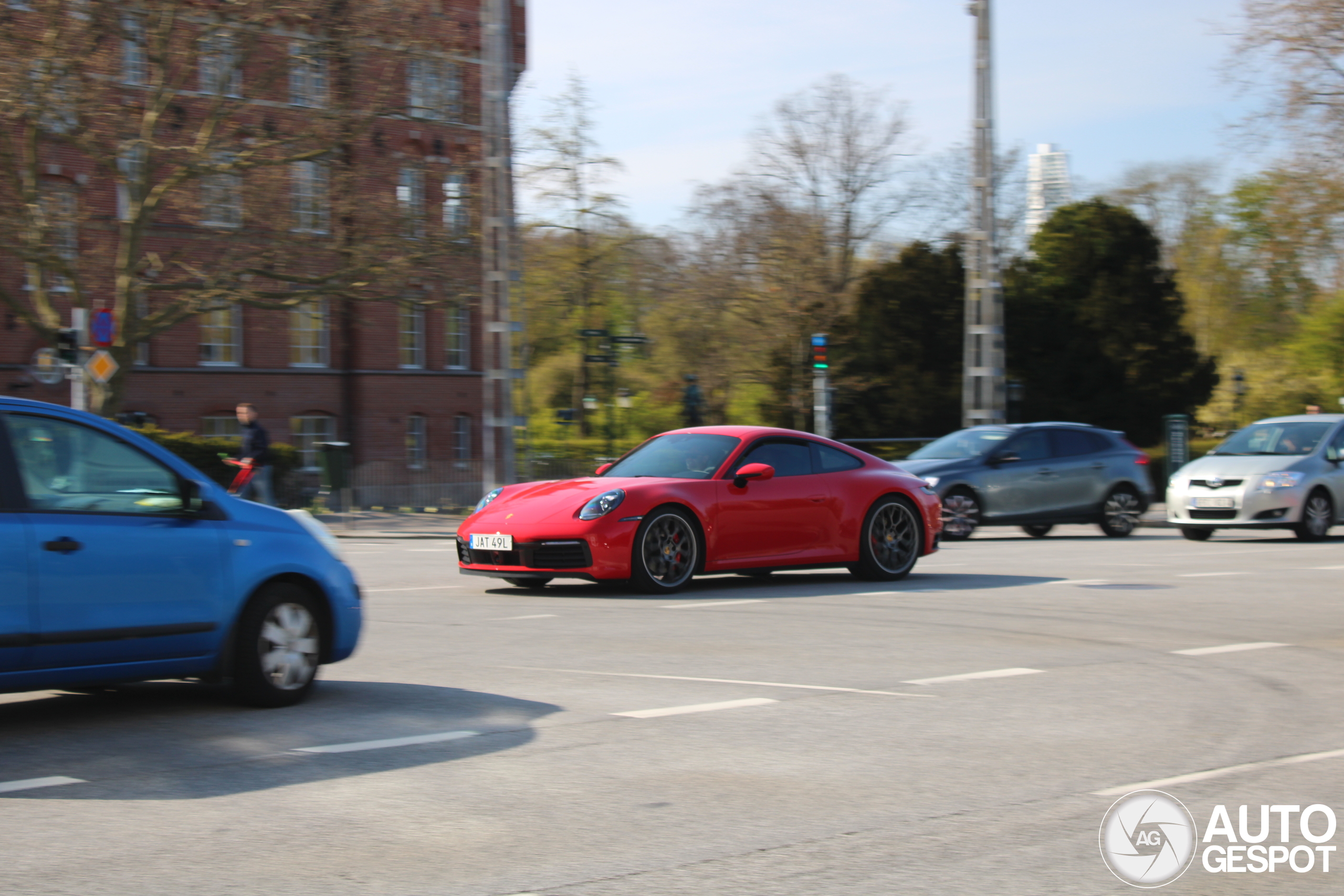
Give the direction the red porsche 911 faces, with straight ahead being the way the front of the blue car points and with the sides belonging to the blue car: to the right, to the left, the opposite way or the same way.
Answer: the opposite way

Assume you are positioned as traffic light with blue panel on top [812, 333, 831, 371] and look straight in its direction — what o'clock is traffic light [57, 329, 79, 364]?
The traffic light is roughly at 2 o'clock from the traffic light with blue panel on top.

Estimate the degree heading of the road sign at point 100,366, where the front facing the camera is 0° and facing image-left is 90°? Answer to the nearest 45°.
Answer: approximately 0°

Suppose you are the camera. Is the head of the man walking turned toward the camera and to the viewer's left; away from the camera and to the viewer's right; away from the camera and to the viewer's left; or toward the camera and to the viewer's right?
toward the camera and to the viewer's left

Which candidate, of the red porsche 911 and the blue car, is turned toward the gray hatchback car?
the blue car

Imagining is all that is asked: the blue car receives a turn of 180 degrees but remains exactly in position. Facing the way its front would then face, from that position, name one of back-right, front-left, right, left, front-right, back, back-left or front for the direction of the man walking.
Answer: back-right

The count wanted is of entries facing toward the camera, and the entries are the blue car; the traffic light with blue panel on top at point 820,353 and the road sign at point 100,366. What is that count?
2

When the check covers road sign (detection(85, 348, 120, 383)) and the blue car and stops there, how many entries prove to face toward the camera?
1

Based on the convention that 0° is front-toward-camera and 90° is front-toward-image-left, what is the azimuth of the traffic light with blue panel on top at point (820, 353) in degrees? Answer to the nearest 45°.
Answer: approximately 0°

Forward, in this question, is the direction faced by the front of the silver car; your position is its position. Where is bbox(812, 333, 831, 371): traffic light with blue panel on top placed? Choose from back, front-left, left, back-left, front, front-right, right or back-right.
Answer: right

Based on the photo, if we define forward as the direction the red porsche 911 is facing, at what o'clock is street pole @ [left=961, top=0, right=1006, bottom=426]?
The street pole is roughly at 5 o'clock from the red porsche 911.

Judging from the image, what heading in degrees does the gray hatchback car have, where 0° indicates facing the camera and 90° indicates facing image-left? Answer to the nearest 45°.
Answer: approximately 45°
